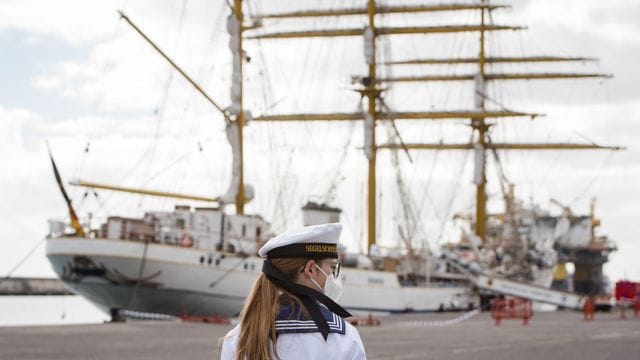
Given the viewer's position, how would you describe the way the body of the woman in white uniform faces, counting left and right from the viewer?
facing away from the viewer and to the right of the viewer
